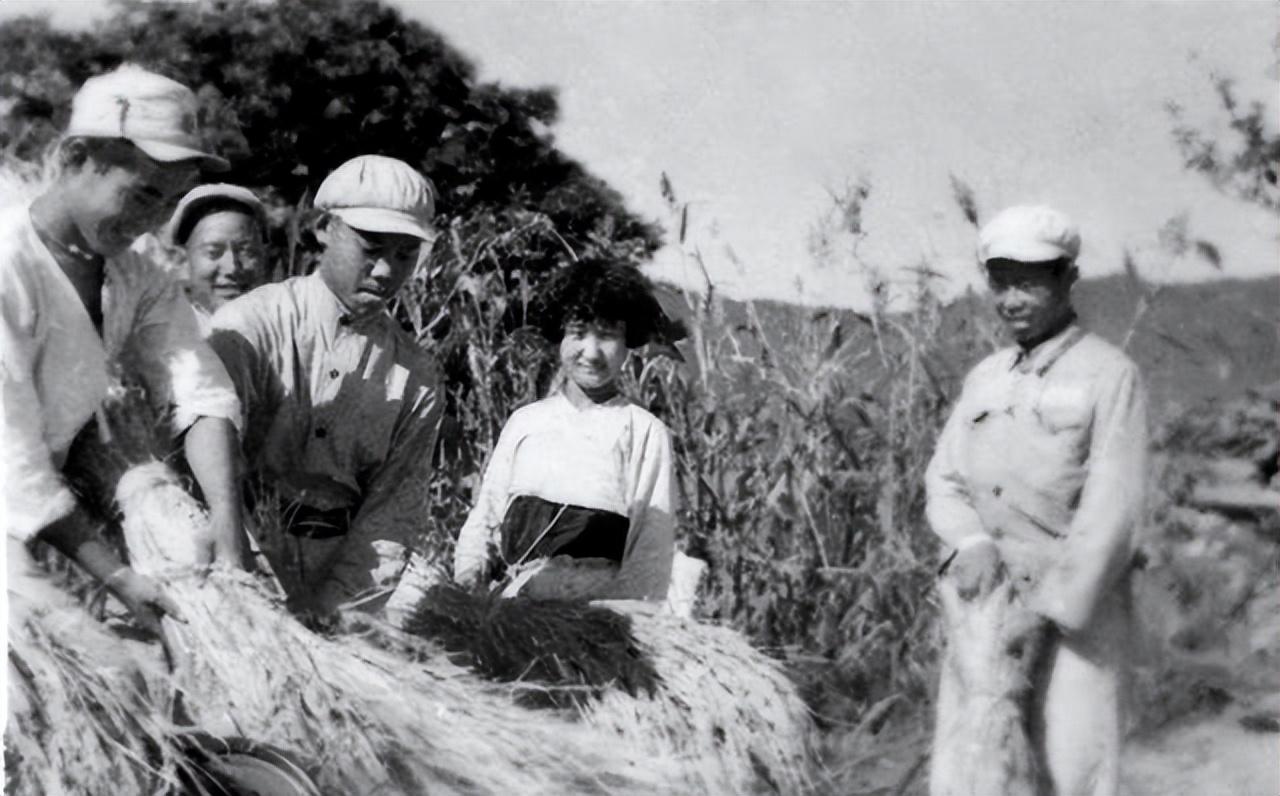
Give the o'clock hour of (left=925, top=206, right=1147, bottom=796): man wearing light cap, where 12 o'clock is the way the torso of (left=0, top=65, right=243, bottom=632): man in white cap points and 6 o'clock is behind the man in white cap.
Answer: The man wearing light cap is roughly at 11 o'clock from the man in white cap.

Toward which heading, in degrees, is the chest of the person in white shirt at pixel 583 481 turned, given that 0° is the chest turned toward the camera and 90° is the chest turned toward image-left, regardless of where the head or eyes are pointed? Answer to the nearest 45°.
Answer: approximately 0°

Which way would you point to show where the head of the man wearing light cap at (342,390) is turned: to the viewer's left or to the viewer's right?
to the viewer's right

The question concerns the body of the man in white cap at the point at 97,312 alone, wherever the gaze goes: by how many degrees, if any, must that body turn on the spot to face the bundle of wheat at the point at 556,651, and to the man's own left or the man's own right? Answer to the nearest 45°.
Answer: approximately 45° to the man's own left

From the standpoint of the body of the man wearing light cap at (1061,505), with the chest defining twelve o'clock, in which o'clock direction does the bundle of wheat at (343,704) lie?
The bundle of wheat is roughly at 1 o'clock from the man wearing light cap.

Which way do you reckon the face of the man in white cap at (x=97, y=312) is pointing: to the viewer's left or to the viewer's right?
to the viewer's right

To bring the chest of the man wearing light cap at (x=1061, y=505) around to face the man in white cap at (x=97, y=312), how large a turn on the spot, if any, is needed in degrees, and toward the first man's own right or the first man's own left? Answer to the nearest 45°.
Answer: approximately 45° to the first man's own right

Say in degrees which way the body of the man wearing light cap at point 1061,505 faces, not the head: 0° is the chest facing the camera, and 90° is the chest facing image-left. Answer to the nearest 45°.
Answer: approximately 45°

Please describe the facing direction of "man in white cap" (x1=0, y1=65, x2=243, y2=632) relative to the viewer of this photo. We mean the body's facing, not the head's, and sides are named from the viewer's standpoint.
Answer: facing the viewer and to the right of the viewer

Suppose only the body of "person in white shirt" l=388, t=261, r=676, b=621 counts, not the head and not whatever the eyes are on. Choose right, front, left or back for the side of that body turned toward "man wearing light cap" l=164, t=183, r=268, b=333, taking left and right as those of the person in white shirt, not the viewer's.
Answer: right

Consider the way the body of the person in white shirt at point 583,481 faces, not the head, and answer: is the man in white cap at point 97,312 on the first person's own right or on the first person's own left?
on the first person's own right
